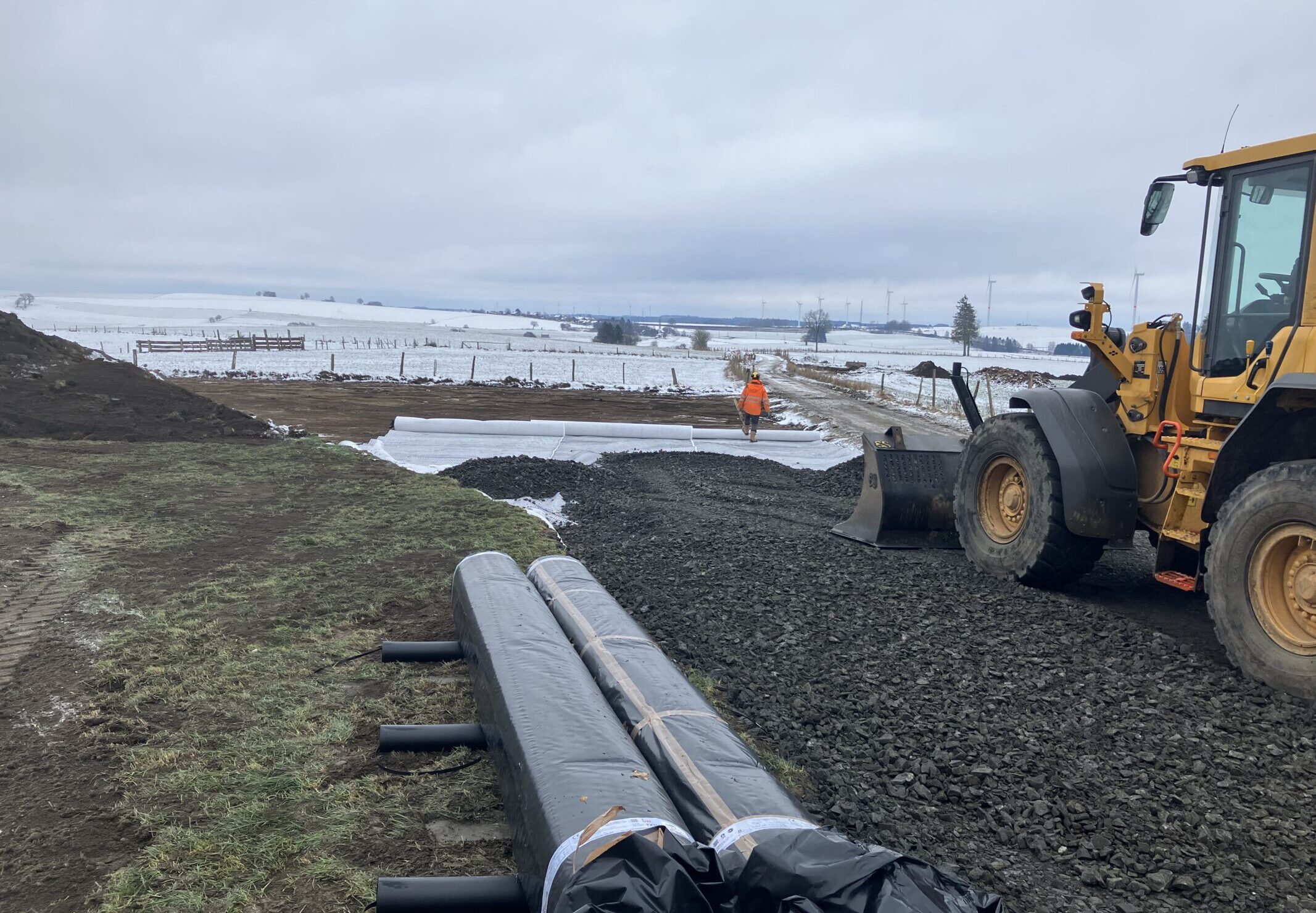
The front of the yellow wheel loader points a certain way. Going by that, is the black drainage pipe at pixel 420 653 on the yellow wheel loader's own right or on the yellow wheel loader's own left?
on the yellow wheel loader's own left

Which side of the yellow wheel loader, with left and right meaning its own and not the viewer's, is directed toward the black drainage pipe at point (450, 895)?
left

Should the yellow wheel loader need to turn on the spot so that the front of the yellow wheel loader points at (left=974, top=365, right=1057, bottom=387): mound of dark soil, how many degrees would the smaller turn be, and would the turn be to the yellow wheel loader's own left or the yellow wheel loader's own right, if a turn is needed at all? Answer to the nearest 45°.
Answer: approximately 45° to the yellow wheel loader's own right

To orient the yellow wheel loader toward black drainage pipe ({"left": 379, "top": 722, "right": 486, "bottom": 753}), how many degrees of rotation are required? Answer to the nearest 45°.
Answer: approximately 90° to its left

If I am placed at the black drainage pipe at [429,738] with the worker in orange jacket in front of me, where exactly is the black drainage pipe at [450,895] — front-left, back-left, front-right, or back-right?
back-right

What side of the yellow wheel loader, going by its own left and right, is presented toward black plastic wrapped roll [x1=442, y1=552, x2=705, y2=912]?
left

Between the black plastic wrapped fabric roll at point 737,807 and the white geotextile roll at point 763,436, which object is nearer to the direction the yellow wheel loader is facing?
the white geotextile roll

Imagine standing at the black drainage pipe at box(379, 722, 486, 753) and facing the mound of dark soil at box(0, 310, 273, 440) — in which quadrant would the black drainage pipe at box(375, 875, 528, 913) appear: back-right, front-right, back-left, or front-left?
back-left

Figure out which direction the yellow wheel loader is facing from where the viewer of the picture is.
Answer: facing away from the viewer and to the left of the viewer
